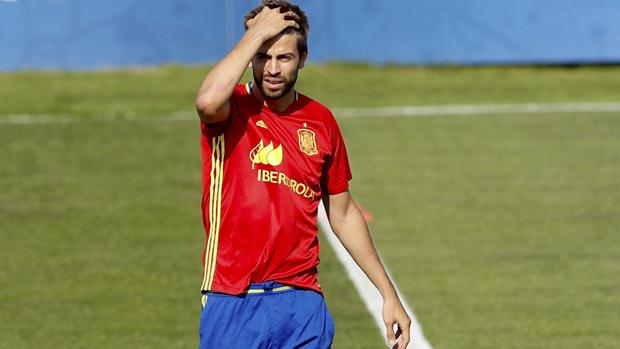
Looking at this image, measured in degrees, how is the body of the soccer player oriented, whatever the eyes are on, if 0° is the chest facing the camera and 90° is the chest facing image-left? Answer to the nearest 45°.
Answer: approximately 315°

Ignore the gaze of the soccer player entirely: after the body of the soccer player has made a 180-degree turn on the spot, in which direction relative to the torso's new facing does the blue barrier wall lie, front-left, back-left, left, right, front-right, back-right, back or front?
front-right
